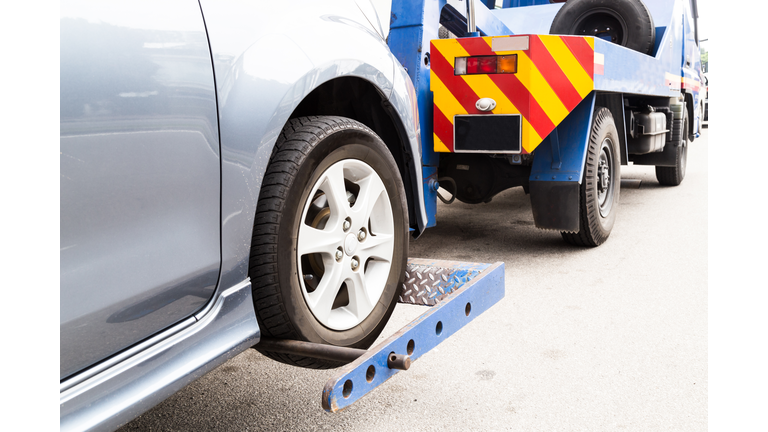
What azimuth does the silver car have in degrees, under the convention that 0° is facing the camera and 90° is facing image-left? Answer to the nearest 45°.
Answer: approximately 225°

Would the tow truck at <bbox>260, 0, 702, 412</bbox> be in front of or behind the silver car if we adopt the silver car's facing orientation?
in front

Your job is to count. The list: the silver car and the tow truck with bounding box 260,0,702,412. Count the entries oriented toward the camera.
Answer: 0

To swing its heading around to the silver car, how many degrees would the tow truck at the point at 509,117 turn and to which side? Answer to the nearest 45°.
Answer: approximately 135° to its right

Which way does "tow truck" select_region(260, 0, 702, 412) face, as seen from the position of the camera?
facing away from the viewer and to the right of the viewer
